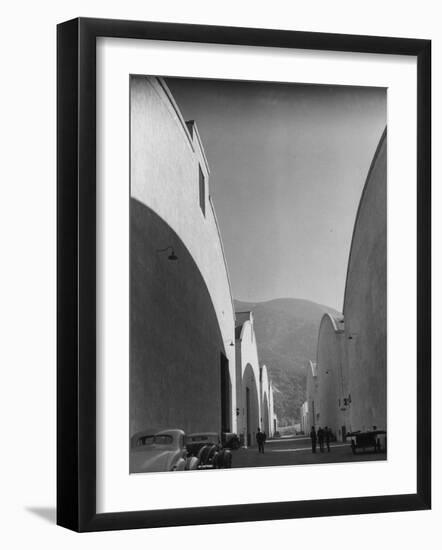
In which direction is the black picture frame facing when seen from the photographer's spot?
facing the viewer and to the right of the viewer
